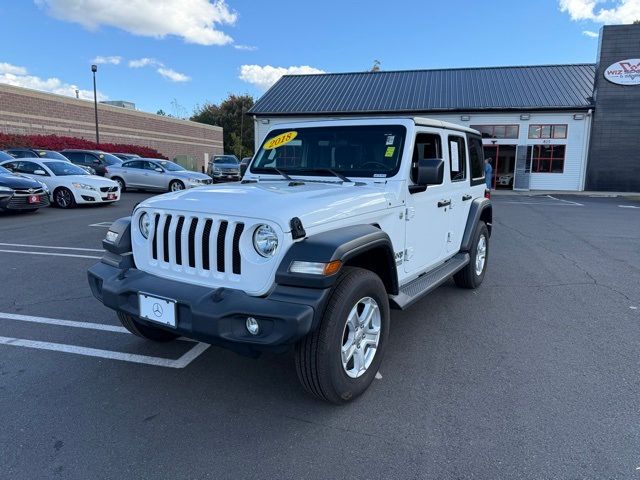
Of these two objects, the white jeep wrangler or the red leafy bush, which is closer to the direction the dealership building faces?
the white jeep wrangler

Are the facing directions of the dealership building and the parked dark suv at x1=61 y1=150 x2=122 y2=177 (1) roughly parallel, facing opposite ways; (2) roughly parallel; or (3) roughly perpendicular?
roughly perpendicular

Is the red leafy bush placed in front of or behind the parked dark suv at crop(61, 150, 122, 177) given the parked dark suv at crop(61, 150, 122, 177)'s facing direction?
behind

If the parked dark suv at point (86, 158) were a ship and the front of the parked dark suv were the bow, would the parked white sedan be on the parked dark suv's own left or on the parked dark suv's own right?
on the parked dark suv's own right

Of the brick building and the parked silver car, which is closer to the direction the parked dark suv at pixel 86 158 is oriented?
the parked silver car

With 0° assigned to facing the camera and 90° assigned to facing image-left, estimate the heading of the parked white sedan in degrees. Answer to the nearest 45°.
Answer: approximately 315°

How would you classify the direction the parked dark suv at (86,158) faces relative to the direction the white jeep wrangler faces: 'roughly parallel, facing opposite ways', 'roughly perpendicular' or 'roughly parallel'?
roughly perpendicular

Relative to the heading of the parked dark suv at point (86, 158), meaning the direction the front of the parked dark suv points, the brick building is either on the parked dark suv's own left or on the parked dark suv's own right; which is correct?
on the parked dark suv's own left

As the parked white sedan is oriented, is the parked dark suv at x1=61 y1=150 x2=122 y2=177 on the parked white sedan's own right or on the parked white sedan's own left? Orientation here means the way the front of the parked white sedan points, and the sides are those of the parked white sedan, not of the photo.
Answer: on the parked white sedan's own left

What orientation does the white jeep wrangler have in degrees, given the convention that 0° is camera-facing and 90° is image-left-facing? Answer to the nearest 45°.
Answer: approximately 45°

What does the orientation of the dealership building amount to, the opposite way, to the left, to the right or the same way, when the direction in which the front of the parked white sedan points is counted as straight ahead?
to the right

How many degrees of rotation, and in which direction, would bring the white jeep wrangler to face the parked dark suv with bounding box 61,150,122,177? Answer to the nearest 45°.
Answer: approximately 90° to its right

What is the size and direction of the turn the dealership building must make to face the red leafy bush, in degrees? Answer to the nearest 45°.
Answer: approximately 90° to its right
